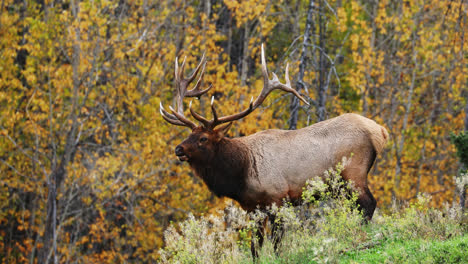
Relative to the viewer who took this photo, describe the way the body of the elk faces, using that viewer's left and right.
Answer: facing to the left of the viewer
